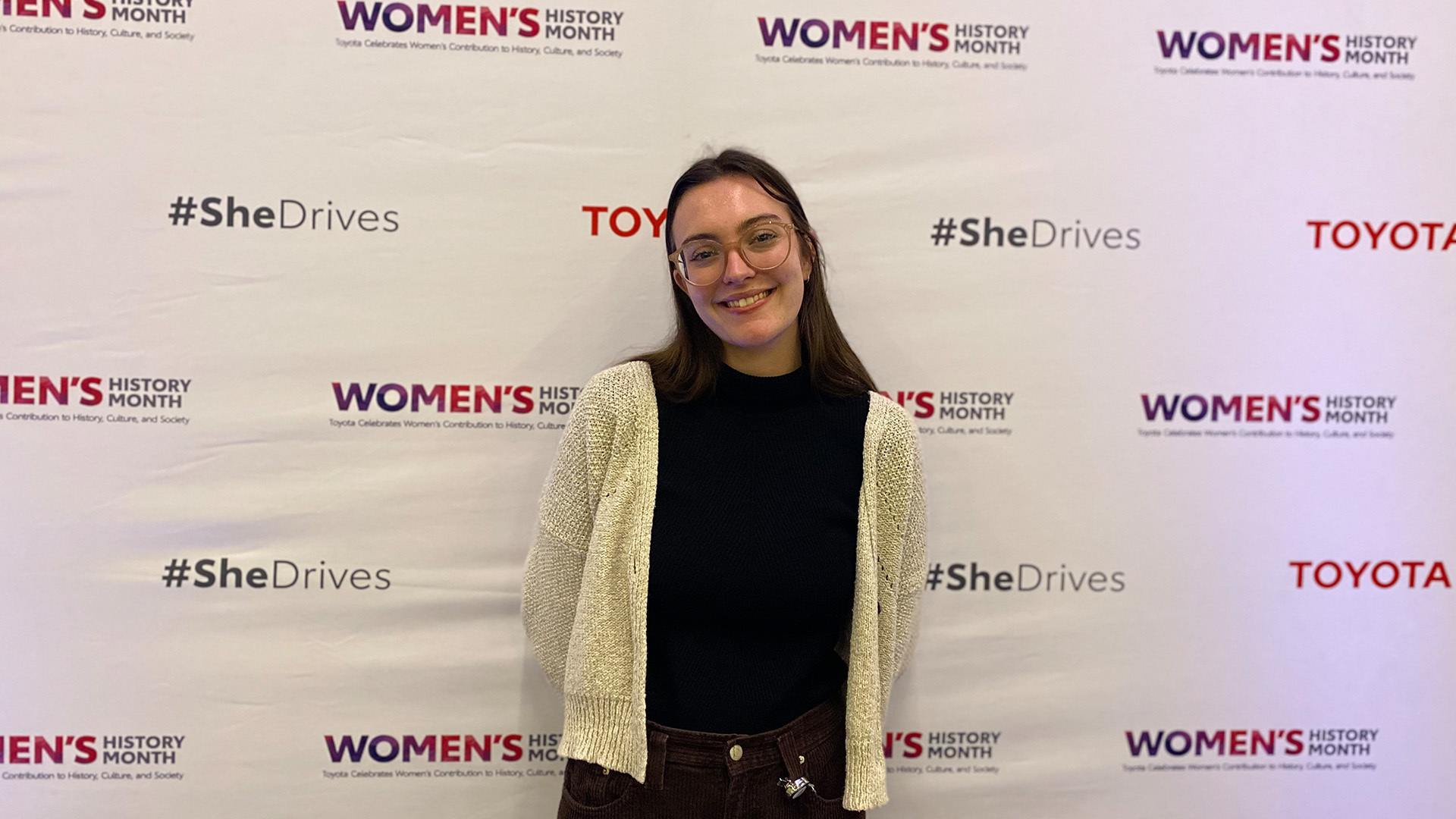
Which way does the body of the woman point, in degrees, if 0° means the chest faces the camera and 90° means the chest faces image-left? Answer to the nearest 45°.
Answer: approximately 0°
